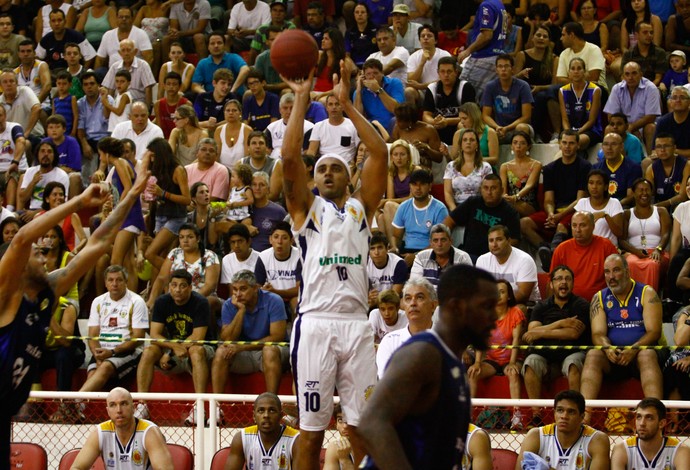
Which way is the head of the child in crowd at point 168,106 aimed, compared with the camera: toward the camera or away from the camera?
toward the camera

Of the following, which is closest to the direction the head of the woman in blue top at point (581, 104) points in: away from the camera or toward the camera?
toward the camera

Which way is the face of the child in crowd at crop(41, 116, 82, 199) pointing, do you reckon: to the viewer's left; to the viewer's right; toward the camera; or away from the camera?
toward the camera

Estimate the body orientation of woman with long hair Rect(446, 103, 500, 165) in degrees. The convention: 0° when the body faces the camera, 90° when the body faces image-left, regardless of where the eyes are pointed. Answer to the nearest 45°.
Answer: approximately 45°

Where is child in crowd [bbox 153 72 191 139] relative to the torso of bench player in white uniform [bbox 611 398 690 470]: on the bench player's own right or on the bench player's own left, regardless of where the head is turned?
on the bench player's own right

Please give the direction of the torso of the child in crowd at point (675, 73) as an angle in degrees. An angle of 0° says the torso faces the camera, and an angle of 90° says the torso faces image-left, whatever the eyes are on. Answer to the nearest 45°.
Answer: approximately 45°

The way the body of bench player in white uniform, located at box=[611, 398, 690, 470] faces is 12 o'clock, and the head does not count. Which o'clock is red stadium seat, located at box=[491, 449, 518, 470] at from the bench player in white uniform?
The red stadium seat is roughly at 3 o'clock from the bench player in white uniform.

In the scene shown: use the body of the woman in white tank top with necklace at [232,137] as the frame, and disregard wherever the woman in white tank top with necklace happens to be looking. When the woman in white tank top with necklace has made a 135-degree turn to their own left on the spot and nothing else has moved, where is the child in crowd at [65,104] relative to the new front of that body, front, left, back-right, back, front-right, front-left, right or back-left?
left

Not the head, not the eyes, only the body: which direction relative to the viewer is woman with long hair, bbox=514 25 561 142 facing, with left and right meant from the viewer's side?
facing the viewer

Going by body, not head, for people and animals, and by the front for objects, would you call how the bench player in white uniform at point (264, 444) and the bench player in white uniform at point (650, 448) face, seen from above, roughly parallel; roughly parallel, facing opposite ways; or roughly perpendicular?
roughly parallel

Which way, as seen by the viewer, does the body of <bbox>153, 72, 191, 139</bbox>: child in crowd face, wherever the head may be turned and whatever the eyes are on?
toward the camera

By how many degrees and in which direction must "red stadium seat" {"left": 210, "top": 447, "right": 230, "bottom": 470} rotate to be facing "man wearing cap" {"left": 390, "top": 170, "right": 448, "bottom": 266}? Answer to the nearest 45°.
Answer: approximately 135° to its left

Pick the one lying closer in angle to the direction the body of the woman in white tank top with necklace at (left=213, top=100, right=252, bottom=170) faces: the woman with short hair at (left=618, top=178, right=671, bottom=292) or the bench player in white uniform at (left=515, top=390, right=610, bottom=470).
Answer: the bench player in white uniform

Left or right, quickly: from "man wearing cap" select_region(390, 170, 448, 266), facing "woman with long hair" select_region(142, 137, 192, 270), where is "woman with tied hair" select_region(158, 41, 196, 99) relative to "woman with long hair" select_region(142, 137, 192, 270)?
right

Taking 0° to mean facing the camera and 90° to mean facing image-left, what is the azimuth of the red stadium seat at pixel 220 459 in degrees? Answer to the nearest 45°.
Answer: approximately 0°
